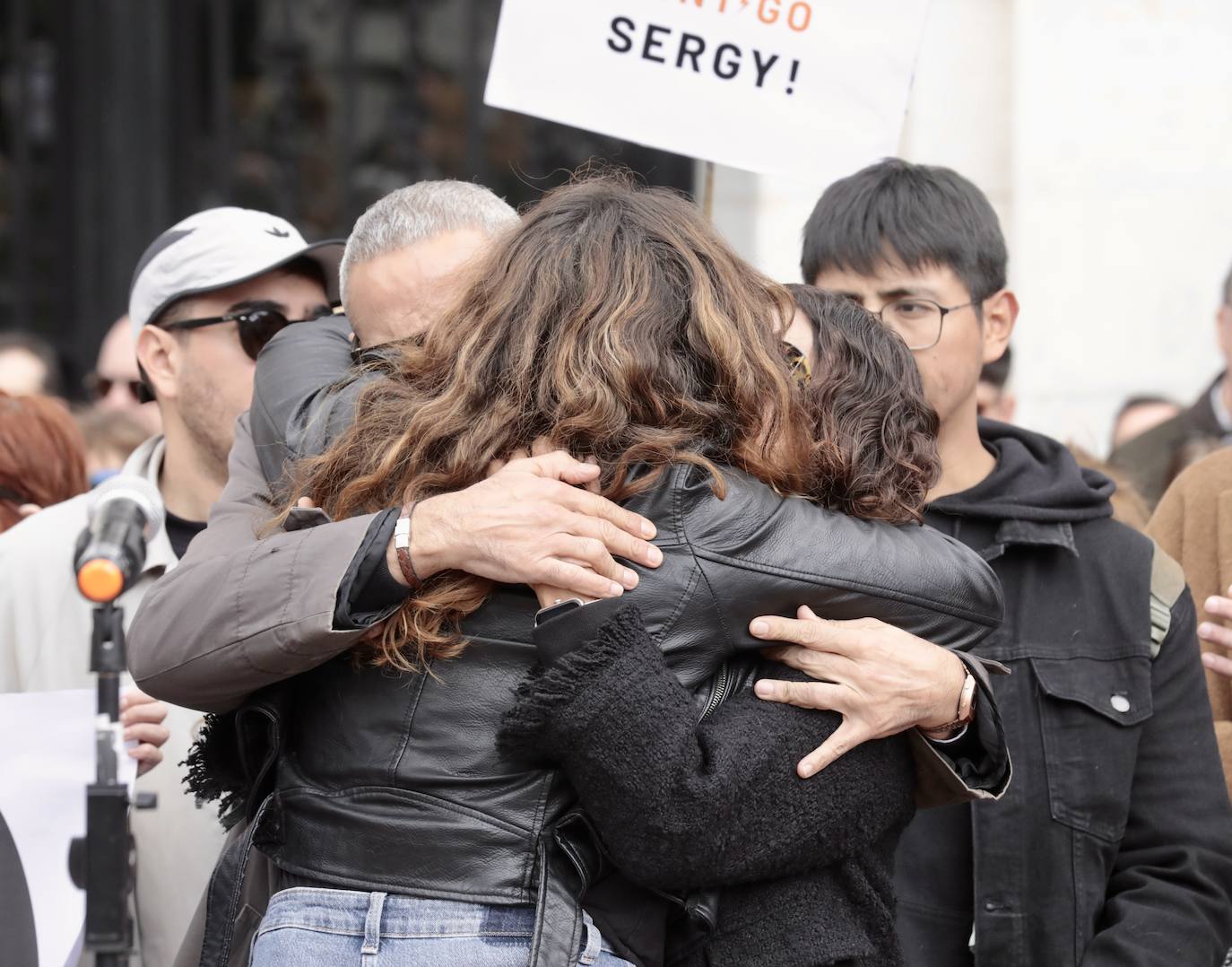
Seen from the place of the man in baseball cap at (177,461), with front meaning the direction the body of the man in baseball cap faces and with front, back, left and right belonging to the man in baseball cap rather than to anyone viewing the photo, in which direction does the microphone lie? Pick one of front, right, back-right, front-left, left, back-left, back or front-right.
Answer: front-right

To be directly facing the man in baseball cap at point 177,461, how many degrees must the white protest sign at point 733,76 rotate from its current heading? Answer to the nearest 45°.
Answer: approximately 45° to its right

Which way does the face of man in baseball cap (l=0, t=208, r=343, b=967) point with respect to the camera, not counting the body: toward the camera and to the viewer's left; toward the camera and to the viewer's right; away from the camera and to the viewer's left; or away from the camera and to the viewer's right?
toward the camera and to the viewer's right

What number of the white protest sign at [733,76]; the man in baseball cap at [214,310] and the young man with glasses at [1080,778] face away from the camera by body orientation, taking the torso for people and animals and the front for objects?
0

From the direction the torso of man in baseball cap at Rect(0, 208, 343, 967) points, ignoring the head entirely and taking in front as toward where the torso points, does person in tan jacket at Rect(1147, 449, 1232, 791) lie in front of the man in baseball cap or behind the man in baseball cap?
in front

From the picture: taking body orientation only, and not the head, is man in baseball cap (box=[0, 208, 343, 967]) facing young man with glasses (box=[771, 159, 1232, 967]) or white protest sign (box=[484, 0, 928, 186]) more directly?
the young man with glasses

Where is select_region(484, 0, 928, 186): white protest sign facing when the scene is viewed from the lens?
facing the viewer

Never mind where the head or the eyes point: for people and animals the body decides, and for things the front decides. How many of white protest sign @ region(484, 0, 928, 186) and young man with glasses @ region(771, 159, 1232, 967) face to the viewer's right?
0

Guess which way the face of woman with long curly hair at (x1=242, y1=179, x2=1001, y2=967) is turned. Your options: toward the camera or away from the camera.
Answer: away from the camera

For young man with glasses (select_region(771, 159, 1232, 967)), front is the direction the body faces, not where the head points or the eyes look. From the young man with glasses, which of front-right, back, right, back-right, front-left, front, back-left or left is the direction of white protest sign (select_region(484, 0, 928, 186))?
right

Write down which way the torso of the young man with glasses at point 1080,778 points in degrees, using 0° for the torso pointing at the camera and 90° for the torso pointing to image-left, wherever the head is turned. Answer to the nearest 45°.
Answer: approximately 45°

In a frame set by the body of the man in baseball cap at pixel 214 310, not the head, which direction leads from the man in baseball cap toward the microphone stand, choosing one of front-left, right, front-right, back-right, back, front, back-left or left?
front-right

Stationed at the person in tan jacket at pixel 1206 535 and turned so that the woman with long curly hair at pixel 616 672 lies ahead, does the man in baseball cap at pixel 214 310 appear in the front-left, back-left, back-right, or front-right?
front-right

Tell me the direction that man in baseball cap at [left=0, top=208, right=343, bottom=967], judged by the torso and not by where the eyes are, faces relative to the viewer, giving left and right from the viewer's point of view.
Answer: facing the viewer and to the right of the viewer

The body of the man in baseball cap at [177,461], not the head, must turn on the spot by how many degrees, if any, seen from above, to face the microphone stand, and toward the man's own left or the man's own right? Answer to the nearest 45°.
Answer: approximately 45° to the man's own right

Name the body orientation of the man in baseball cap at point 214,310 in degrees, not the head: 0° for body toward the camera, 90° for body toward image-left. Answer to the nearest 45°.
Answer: approximately 315°

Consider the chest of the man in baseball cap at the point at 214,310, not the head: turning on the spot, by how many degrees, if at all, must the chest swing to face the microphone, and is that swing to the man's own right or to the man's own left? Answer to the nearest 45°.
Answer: approximately 45° to the man's own right
